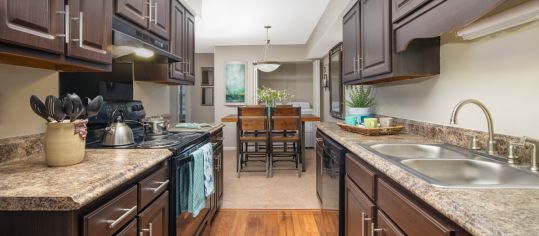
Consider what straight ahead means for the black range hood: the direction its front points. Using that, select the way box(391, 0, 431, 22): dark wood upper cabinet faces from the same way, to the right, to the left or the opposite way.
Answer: the opposite way

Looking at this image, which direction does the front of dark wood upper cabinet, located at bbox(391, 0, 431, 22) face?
to the viewer's left

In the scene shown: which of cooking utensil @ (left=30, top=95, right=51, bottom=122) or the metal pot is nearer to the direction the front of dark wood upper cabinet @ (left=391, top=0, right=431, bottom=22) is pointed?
the metal pot

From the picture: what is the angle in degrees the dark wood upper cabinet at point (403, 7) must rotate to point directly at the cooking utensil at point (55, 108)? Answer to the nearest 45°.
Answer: approximately 45° to its left

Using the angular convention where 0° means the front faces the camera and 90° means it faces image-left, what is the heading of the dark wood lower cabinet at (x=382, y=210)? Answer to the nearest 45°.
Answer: approximately 45°

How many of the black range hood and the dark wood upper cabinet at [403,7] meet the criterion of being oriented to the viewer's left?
1
